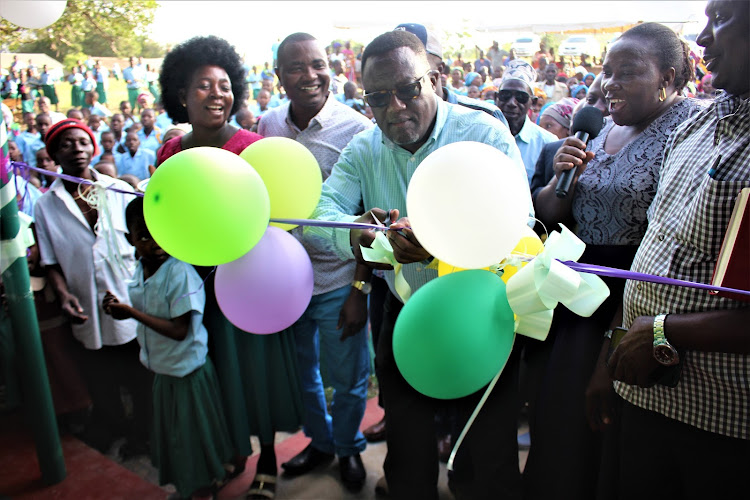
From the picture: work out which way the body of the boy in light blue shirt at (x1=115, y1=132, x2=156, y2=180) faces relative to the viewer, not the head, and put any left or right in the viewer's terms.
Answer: facing the viewer

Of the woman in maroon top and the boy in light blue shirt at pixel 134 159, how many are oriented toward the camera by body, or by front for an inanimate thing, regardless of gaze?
2

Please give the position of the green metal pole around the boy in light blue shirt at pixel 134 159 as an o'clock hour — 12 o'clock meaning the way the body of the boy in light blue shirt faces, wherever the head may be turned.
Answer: The green metal pole is roughly at 12 o'clock from the boy in light blue shirt.

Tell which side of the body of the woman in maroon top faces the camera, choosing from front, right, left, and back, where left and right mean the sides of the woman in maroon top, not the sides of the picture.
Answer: front

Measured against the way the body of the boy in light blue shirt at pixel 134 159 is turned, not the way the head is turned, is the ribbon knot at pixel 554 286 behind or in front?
in front

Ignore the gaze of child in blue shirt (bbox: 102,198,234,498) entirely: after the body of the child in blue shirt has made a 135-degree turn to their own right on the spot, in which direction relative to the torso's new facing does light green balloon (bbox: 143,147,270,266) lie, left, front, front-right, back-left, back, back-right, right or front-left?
back

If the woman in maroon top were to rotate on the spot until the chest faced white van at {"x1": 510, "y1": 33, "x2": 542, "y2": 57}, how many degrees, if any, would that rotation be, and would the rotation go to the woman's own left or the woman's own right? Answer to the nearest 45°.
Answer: approximately 135° to the woman's own left

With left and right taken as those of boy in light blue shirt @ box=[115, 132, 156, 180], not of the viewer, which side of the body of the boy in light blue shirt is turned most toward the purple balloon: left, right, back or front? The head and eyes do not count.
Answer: front

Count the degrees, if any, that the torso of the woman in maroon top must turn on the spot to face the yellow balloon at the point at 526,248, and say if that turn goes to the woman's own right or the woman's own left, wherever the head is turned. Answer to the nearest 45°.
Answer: approximately 45° to the woman's own left
